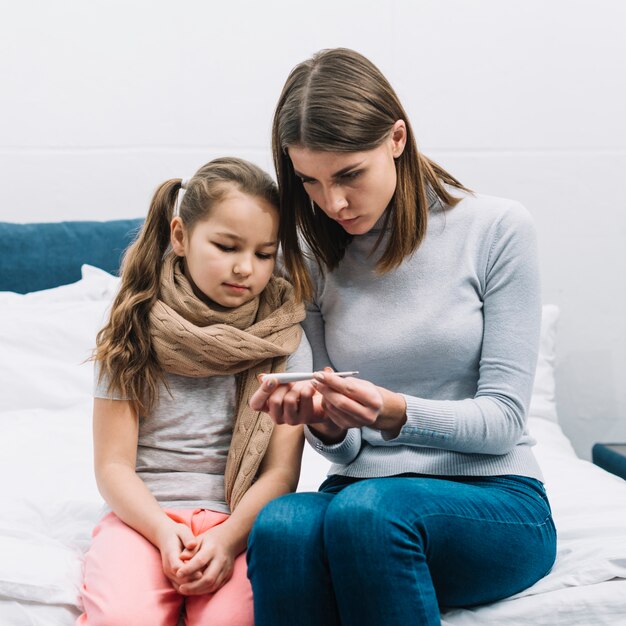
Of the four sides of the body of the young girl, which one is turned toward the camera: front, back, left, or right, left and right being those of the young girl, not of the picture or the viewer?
front

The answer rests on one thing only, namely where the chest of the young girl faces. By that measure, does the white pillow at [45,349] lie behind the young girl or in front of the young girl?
behind

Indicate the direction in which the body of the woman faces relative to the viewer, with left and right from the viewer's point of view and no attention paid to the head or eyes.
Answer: facing the viewer and to the left of the viewer

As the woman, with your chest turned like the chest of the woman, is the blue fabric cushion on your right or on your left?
on your right

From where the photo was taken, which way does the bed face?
toward the camera

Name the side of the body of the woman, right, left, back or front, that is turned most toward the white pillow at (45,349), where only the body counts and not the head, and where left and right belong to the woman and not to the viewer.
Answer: right

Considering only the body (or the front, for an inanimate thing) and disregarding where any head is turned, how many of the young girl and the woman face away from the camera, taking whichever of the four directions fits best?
0
